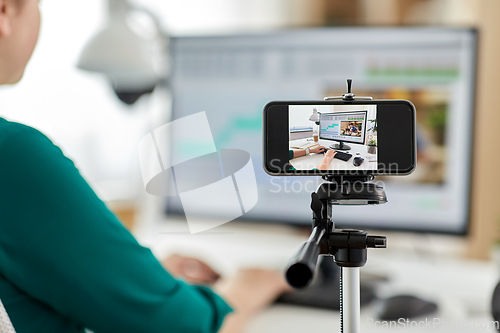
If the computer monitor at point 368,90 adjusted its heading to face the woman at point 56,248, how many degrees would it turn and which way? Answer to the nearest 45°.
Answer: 0° — it already faces them

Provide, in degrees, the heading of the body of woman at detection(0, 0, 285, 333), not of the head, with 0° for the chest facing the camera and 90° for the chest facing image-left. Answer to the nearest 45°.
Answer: approximately 225°

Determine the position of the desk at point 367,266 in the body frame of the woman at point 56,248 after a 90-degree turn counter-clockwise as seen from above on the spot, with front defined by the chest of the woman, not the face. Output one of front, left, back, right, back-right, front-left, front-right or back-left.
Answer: right

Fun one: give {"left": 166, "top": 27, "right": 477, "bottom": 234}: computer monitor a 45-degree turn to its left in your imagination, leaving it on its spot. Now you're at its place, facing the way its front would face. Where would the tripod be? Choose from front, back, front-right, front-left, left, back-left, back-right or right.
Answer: front

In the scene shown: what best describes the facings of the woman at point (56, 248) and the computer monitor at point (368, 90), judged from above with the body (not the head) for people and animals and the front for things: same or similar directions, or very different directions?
very different directions

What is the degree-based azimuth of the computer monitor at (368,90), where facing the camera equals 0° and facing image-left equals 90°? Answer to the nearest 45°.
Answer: approximately 45°
